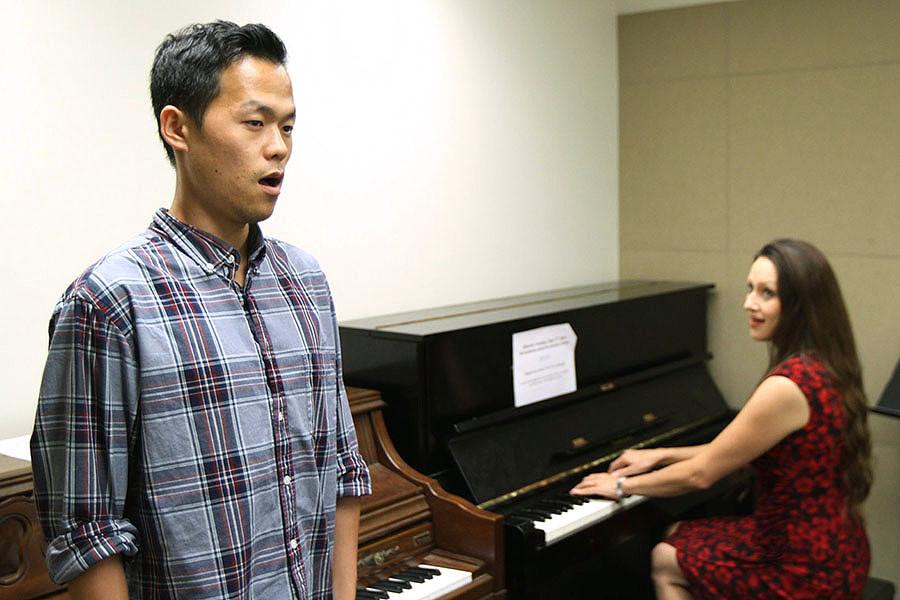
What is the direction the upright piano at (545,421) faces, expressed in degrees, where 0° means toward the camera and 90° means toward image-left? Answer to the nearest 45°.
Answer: approximately 315°

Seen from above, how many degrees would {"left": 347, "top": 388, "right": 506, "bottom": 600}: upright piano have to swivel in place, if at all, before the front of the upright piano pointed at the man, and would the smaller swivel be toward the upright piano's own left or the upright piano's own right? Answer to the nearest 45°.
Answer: approximately 45° to the upright piano's own right

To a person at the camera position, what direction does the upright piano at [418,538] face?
facing the viewer and to the right of the viewer

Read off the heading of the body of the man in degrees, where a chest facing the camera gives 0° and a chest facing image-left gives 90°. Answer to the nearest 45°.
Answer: approximately 315°

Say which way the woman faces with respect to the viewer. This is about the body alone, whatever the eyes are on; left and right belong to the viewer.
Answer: facing to the left of the viewer

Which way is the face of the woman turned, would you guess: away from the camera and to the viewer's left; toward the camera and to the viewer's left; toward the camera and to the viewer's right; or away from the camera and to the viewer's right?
toward the camera and to the viewer's left

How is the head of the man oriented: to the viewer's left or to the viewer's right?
to the viewer's right

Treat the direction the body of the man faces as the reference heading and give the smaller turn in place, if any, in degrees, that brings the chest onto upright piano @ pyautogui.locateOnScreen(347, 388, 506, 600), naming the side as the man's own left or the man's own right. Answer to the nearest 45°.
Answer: approximately 90° to the man's own left

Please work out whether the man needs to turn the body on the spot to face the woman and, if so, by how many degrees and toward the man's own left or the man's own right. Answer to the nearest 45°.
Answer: approximately 90° to the man's own left

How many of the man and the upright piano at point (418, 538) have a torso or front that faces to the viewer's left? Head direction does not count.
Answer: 0

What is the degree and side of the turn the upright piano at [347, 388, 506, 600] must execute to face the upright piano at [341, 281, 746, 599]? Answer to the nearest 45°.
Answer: approximately 90° to its left

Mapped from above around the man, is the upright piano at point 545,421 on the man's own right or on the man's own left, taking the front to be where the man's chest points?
on the man's own left

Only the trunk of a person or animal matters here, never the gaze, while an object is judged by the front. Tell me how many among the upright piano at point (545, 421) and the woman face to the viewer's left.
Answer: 1
